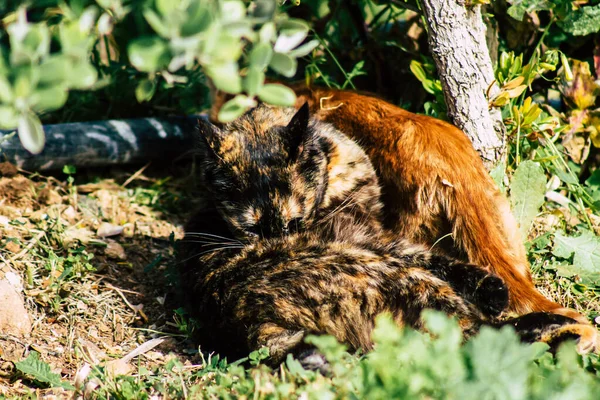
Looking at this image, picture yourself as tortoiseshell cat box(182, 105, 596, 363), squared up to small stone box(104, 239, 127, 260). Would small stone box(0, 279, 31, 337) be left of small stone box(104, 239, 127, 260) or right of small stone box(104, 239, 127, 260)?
left
